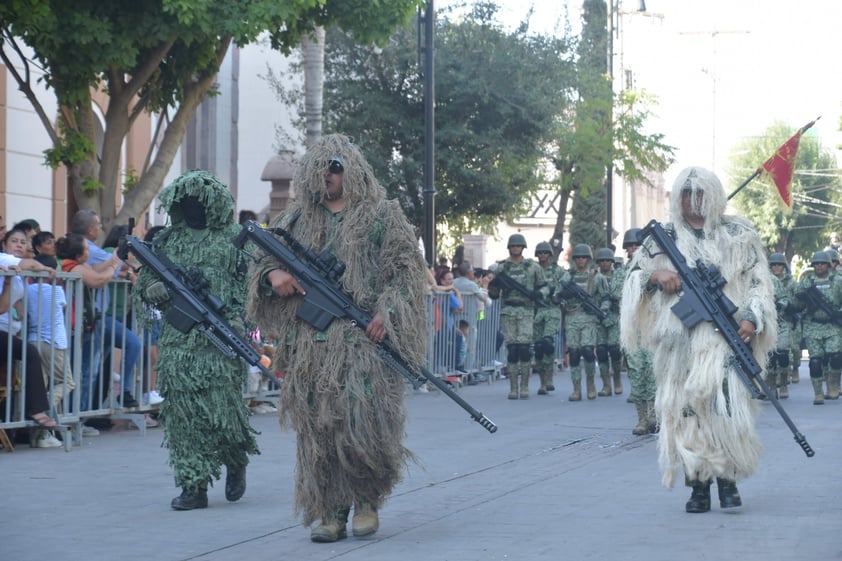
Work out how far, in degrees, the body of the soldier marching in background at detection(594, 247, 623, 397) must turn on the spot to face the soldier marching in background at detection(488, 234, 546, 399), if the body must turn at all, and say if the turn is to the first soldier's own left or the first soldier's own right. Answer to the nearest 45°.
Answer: approximately 90° to the first soldier's own right

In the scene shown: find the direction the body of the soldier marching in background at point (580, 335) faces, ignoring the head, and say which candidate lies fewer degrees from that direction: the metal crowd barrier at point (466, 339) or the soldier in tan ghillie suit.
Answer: the soldier in tan ghillie suit

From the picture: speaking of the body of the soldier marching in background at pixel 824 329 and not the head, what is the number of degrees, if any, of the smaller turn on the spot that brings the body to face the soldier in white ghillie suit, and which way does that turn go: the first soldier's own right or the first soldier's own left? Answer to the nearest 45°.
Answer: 0° — they already face them

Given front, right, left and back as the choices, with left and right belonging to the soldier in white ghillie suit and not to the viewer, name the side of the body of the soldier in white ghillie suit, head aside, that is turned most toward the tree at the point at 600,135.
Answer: back

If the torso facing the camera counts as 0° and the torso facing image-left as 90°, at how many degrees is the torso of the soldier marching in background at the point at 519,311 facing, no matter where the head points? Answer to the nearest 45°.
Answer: approximately 0°
